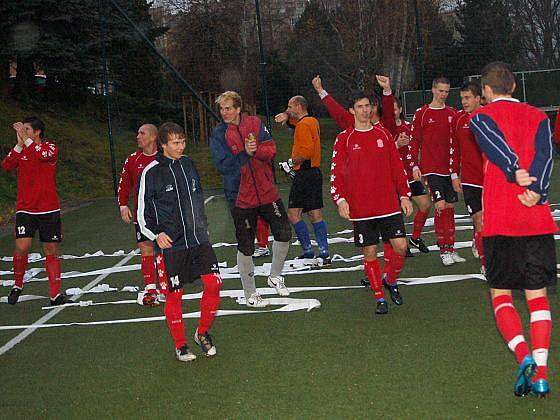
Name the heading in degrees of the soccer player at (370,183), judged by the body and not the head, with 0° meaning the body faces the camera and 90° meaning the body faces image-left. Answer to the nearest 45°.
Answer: approximately 0°

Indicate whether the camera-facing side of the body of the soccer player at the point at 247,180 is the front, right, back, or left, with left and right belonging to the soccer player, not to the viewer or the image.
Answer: front

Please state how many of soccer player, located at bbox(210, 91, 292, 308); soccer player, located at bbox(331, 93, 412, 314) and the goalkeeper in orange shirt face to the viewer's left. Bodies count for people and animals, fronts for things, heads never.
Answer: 1

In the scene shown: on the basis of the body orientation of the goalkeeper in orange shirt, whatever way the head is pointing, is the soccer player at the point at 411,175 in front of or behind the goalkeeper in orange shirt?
behind

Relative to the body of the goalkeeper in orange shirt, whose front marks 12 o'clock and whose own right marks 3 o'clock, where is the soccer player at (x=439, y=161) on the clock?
The soccer player is roughly at 7 o'clock from the goalkeeper in orange shirt.

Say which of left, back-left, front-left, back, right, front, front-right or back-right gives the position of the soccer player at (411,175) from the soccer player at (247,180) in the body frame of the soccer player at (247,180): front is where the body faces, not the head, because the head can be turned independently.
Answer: back-left

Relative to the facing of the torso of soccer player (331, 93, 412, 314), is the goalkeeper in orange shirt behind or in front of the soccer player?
behind

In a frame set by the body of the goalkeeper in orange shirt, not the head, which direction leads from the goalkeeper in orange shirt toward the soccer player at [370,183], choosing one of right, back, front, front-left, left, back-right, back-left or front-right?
left

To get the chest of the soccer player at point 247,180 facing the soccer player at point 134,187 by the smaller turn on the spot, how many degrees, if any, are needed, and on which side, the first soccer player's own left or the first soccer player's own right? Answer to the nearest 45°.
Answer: approximately 135° to the first soccer player's own right

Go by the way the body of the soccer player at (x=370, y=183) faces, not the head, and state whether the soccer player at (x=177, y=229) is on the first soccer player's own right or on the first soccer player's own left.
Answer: on the first soccer player's own right

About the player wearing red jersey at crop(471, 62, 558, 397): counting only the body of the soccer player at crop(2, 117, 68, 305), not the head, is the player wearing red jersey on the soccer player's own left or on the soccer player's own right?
on the soccer player's own left

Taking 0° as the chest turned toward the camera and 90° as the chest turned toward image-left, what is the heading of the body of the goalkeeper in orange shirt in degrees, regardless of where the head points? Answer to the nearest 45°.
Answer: approximately 90°

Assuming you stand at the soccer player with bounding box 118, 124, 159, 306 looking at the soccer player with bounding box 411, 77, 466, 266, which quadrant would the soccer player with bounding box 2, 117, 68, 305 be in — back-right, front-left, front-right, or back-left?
back-left

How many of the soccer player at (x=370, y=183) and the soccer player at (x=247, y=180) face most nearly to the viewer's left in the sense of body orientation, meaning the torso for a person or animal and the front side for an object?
0
